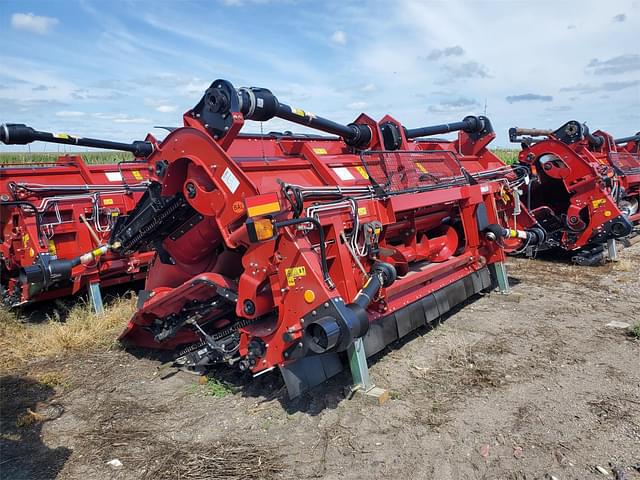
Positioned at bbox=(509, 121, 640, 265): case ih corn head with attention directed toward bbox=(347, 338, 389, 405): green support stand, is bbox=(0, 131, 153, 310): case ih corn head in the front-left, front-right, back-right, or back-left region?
front-right

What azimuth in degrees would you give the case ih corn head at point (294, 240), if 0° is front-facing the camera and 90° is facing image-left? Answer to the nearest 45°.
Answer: approximately 135°

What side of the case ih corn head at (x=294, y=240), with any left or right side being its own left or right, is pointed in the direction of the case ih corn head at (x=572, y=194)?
right

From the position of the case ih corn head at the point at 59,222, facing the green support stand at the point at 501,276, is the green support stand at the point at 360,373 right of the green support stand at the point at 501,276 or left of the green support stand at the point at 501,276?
right
